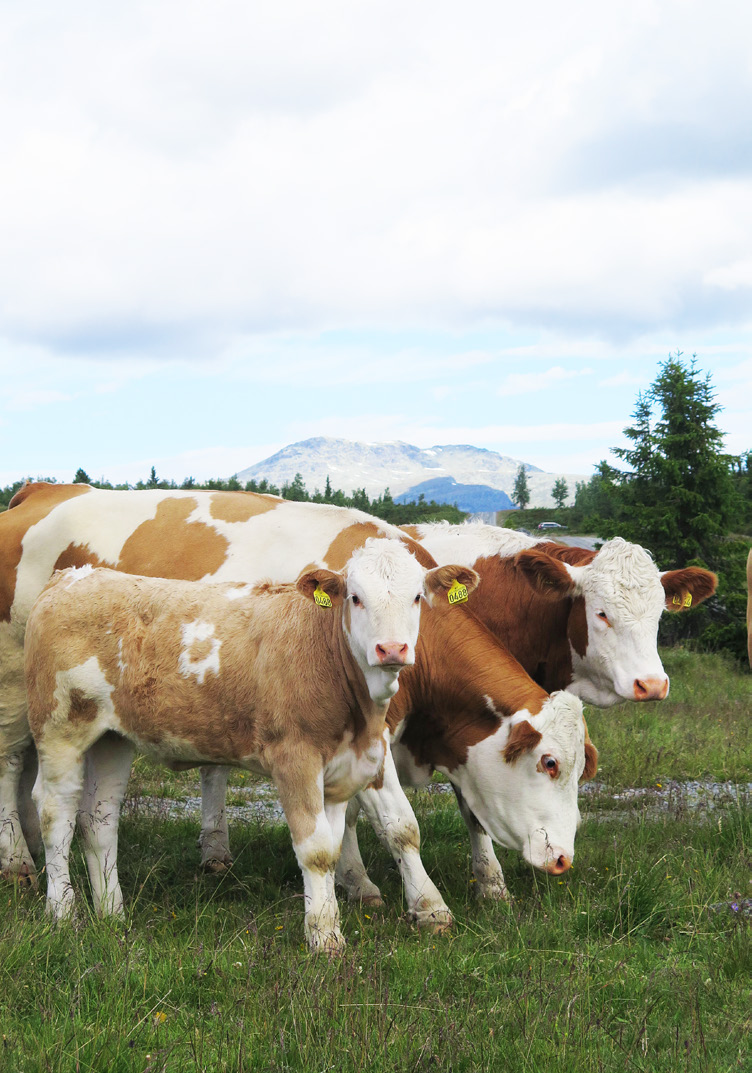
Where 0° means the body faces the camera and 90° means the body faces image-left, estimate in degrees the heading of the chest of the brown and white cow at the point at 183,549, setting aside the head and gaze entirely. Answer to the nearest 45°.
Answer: approximately 270°

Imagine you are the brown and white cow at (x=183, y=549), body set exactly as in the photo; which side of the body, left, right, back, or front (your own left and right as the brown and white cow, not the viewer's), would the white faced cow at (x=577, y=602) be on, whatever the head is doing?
front

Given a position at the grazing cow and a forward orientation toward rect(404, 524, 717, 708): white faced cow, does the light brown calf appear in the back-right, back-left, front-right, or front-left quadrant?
back-left

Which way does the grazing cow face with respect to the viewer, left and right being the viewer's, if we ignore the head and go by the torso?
facing the viewer and to the right of the viewer

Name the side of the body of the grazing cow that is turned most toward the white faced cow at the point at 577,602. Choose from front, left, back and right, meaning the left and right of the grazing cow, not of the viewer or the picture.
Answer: left

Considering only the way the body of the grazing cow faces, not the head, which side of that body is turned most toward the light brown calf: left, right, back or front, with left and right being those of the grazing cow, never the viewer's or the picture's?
right
